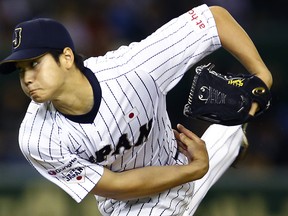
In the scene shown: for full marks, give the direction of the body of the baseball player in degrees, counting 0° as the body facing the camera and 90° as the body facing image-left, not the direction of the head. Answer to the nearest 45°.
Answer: approximately 45°
